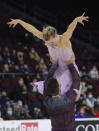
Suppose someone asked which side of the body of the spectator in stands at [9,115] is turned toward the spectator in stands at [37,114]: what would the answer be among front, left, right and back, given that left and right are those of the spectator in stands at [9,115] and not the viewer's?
left

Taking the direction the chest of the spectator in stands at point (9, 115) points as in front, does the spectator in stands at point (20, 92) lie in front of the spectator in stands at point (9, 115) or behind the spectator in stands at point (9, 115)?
behind

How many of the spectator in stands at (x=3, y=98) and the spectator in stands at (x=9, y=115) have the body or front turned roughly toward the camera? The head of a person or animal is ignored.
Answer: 2

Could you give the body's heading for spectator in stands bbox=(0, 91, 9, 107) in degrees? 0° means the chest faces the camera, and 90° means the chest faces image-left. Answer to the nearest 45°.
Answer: approximately 0°

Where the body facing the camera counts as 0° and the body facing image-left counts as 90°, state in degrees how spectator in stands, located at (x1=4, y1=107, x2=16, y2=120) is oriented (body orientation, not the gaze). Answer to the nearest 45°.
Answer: approximately 0°

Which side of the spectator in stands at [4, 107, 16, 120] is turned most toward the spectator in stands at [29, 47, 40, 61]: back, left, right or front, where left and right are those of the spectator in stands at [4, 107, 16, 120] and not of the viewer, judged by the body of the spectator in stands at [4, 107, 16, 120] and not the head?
back
